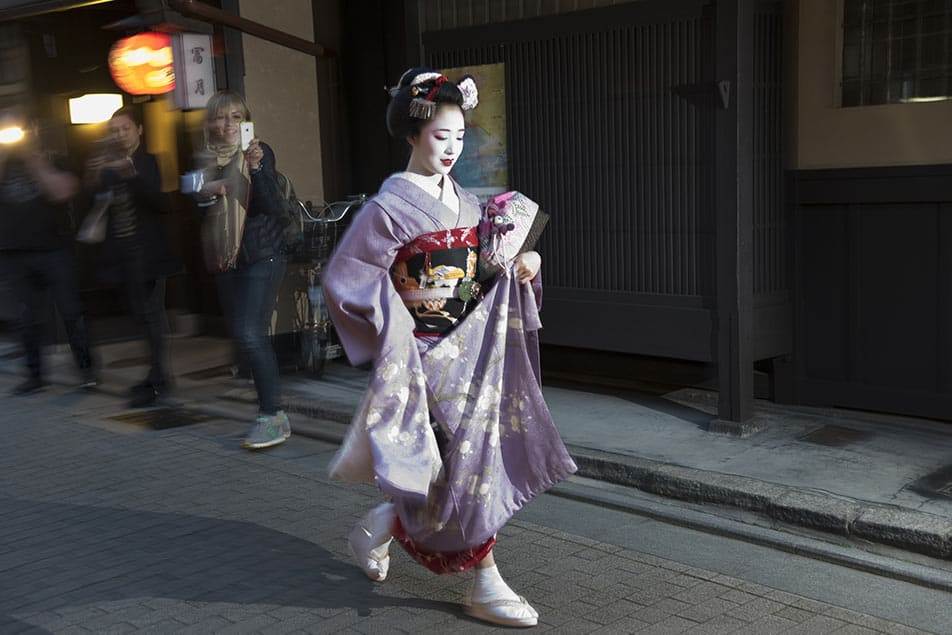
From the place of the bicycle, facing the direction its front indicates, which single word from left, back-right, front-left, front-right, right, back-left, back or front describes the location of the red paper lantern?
back-right

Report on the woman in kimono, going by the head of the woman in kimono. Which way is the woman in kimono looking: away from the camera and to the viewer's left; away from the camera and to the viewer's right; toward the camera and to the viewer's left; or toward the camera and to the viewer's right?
toward the camera and to the viewer's right

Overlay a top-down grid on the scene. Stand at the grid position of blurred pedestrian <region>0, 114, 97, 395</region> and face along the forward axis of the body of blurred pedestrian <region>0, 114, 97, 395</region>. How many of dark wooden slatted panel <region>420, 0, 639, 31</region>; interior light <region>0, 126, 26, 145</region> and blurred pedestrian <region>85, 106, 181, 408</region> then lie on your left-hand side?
2

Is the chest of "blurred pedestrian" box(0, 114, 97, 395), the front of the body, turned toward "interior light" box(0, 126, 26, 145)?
no

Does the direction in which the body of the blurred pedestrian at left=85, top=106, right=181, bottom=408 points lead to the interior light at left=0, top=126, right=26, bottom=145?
no

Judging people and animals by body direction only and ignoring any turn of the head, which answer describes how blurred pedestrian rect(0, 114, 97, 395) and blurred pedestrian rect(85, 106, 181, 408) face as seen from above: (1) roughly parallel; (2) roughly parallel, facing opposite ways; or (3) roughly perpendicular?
roughly parallel

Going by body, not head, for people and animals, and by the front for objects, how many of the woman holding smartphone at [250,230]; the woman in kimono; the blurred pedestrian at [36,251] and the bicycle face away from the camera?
0

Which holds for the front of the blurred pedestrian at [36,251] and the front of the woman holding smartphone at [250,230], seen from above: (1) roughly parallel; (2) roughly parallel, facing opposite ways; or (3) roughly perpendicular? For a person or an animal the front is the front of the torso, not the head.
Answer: roughly parallel

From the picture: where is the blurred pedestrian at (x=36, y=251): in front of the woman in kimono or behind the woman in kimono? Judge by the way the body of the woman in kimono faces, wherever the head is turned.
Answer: behind

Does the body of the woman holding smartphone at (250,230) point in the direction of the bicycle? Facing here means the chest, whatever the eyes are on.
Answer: no

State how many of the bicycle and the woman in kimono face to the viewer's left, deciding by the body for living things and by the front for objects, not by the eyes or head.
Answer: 0

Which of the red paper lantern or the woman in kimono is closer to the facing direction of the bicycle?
the woman in kimono

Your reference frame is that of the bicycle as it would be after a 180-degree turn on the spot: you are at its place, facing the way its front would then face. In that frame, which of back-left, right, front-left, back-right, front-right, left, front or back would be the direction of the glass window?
back-right

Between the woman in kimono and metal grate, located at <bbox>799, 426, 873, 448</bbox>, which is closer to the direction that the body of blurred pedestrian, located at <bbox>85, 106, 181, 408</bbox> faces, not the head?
the woman in kimono

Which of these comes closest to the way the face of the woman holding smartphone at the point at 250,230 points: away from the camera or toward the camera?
toward the camera
